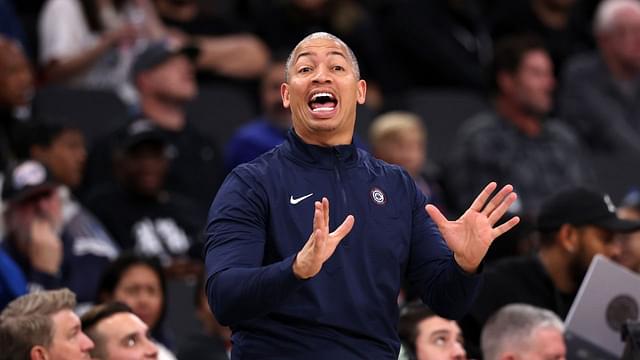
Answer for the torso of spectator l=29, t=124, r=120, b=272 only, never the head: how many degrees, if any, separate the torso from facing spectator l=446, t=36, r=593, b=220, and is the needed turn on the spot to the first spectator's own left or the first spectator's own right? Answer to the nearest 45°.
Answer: approximately 45° to the first spectator's own left

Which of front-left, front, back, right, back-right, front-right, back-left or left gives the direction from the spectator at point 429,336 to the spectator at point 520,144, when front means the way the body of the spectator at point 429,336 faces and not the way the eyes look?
back-left

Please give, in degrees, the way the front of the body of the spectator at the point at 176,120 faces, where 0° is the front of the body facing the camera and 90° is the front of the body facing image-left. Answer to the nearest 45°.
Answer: approximately 315°

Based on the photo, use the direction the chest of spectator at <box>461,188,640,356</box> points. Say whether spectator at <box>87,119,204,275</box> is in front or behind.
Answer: behind

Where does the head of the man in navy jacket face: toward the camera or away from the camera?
toward the camera

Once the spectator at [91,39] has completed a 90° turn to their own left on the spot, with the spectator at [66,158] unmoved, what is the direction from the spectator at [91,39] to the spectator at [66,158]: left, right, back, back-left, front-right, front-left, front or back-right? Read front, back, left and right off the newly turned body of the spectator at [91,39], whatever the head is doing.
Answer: back-right
